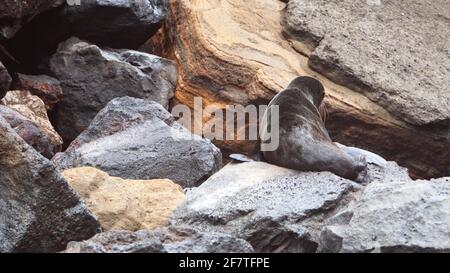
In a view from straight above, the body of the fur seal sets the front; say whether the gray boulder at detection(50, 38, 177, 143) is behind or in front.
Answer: in front

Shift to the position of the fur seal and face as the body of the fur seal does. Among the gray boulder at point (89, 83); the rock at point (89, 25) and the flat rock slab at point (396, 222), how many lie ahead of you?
2

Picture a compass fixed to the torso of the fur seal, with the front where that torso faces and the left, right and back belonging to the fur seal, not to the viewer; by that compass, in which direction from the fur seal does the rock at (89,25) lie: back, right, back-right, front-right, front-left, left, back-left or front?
front

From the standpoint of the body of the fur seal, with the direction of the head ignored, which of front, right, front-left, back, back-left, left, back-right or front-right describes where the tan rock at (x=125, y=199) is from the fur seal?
left

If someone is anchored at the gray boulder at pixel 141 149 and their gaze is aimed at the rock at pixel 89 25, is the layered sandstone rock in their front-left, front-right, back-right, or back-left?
front-right

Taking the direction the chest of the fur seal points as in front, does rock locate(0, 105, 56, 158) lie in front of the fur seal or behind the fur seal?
in front

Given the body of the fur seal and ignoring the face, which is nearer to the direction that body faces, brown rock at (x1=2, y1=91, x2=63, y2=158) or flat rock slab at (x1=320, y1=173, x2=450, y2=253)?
the brown rock

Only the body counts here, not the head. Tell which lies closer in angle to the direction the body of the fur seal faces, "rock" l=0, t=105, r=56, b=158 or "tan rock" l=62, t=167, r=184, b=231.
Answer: the rock

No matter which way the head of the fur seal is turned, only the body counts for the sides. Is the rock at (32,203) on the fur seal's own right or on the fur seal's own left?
on the fur seal's own left

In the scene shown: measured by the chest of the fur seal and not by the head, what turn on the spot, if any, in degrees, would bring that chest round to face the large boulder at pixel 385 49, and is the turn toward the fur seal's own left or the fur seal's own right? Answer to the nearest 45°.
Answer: approximately 45° to the fur seal's own right

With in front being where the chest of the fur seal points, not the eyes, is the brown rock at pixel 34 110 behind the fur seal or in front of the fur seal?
in front

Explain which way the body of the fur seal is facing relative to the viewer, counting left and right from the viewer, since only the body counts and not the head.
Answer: facing away from the viewer and to the left of the viewer

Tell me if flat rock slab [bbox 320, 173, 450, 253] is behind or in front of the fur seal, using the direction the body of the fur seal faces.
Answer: behind
